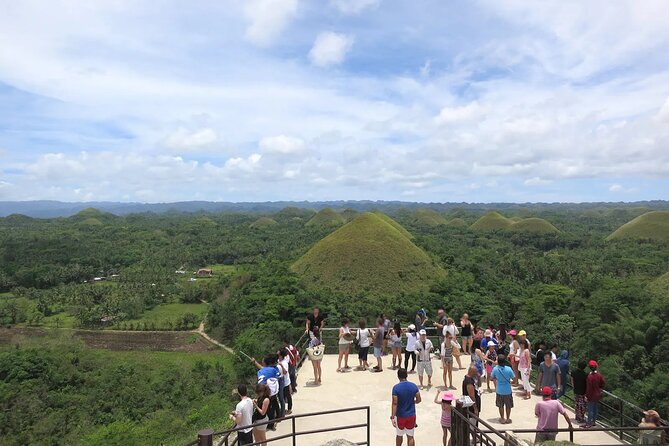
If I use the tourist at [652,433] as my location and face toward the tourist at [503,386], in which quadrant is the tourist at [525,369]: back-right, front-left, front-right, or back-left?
front-right

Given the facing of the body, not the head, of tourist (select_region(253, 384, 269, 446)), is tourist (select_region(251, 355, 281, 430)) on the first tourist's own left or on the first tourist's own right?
on the first tourist's own right

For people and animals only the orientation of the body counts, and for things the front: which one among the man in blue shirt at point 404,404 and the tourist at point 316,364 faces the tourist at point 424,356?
the man in blue shirt

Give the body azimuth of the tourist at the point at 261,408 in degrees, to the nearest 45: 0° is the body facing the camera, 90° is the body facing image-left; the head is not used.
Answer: approximately 90°

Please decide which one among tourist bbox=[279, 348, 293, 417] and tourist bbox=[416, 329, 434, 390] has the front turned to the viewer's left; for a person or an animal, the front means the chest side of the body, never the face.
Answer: tourist bbox=[279, 348, 293, 417]

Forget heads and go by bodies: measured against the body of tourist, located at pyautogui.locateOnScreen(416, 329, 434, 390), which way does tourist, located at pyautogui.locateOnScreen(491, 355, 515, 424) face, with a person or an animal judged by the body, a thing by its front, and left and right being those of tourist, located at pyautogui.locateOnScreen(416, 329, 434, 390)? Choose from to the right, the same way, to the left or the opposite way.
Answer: the opposite way

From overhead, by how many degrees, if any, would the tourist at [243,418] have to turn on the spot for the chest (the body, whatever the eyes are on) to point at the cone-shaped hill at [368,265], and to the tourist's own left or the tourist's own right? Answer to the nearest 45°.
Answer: approximately 45° to the tourist's own right

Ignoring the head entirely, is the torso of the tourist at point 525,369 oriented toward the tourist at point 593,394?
no

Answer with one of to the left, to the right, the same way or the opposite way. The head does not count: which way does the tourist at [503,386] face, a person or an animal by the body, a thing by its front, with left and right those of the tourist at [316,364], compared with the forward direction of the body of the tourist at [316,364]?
the same way

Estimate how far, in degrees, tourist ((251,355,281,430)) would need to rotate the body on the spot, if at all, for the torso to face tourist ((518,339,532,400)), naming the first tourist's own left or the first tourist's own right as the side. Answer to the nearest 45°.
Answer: approximately 135° to the first tourist's own right

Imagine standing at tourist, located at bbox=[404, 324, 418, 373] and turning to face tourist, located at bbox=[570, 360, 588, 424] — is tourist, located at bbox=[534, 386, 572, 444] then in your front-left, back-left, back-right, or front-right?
front-right

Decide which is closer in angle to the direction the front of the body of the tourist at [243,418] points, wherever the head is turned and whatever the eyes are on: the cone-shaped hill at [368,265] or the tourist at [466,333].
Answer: the cone-shaped hill

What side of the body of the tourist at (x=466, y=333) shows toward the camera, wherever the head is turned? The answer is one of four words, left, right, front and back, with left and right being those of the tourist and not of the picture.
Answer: front

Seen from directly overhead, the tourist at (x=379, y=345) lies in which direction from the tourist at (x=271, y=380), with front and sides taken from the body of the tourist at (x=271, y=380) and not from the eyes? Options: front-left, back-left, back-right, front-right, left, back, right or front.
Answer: right

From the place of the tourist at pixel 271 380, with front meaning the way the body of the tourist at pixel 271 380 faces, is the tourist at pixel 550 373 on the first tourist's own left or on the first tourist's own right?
on the first tourist's own right

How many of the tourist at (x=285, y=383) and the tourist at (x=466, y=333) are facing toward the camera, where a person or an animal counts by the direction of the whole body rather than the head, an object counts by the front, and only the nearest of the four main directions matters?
1

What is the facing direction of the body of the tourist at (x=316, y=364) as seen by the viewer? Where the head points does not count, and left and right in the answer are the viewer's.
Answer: facing away from the viewer

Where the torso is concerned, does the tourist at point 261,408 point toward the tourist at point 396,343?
no

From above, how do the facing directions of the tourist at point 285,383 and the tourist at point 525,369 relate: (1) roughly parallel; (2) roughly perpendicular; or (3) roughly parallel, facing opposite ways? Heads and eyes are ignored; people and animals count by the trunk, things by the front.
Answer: roughly parallel
